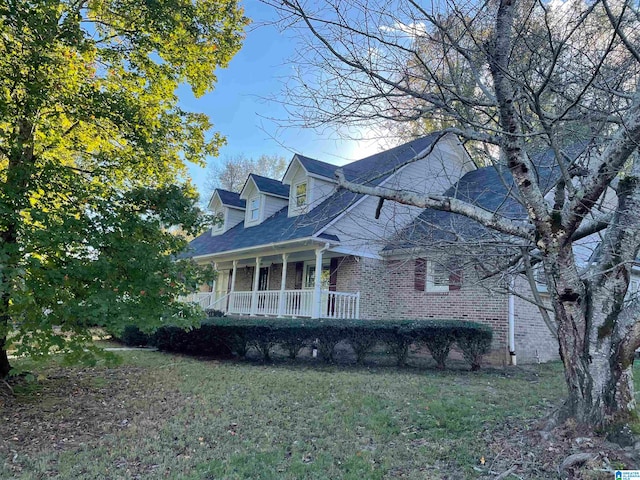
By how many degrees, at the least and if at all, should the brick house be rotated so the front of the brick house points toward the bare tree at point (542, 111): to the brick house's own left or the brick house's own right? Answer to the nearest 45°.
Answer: approximately 45° to the brick house's own left

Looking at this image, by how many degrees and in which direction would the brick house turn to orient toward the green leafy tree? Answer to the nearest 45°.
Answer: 0° — it already faces it

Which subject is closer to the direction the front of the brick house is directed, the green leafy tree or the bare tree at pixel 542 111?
the green leafy tree

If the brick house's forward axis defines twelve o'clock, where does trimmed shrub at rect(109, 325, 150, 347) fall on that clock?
The trimmed shrub is roughly at 2 o'clock from the brick house.

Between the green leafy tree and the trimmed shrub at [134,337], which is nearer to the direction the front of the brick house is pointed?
the green leafy tree

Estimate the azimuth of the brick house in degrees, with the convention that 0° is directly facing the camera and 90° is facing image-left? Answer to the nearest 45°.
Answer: approximately 45°
